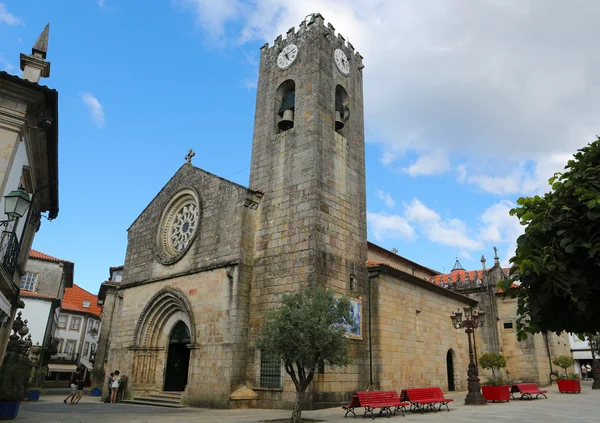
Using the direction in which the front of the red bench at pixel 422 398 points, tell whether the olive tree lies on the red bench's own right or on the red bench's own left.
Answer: on the red bench's own right

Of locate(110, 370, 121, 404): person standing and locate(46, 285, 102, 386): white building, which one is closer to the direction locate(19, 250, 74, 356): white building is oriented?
the person standing

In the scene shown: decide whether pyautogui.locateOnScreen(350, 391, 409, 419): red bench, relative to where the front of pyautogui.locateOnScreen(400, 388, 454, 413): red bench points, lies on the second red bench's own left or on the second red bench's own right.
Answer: on the second red bench's own right

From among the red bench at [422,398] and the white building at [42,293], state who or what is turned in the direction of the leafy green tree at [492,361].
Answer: the white building

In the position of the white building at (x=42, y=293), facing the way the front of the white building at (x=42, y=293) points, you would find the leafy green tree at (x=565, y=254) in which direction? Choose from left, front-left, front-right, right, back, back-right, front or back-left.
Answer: front-right

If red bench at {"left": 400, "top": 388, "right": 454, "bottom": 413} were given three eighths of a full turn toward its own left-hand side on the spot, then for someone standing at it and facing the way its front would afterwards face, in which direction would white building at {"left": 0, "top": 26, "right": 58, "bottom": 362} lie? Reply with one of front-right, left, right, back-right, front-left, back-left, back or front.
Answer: back-left

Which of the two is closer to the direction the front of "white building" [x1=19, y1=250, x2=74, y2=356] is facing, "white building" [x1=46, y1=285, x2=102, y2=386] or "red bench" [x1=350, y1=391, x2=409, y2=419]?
the red bench

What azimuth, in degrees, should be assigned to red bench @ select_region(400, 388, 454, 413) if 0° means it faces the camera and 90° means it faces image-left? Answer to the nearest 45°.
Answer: approximately 315°

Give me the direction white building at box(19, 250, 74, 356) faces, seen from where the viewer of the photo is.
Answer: facing the viewer and to the right of the viewer

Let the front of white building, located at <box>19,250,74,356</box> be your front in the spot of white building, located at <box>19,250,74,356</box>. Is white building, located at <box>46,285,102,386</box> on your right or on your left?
on your left

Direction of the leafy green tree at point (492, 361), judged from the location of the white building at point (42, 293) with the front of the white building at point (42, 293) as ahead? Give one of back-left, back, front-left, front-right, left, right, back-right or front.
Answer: front
